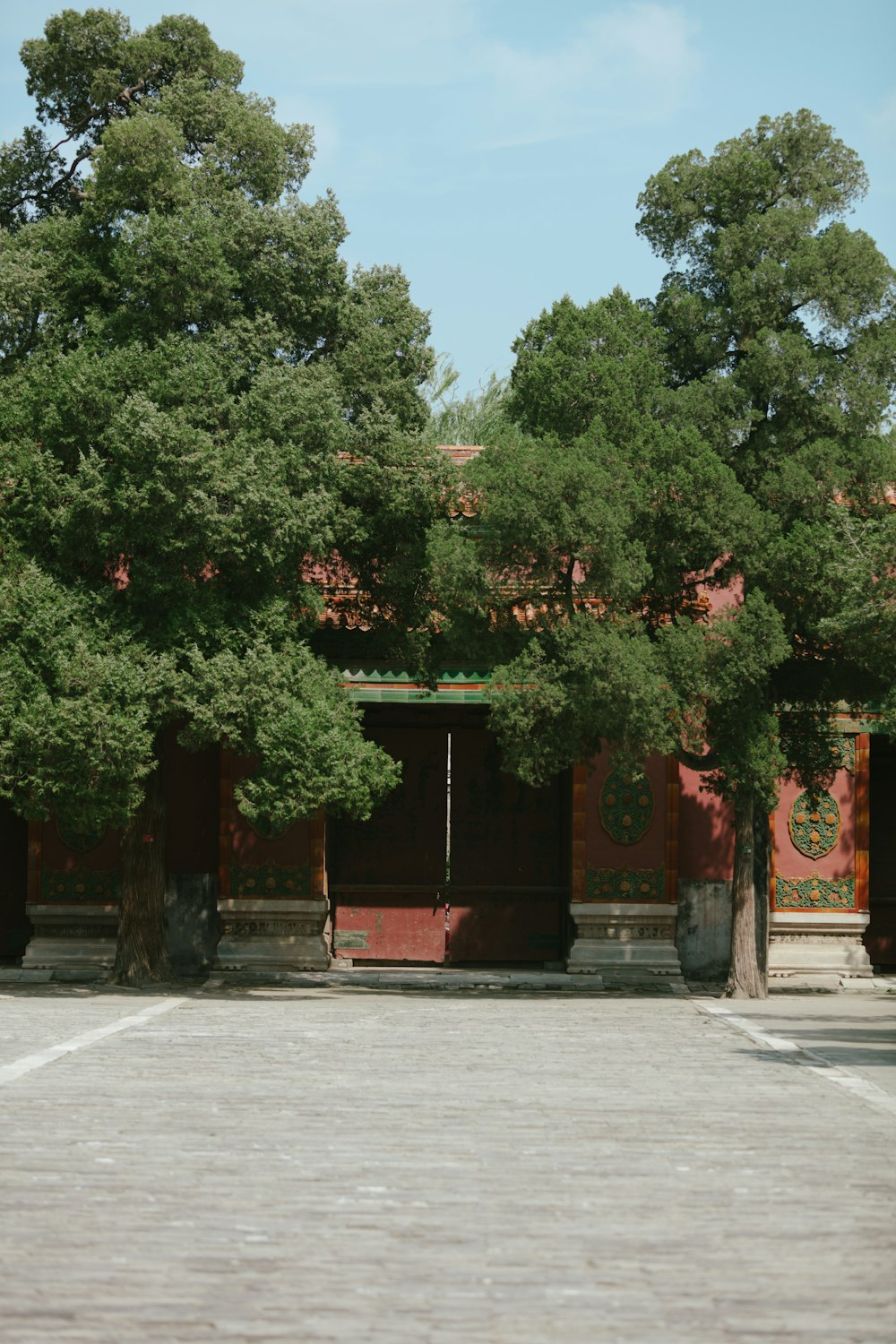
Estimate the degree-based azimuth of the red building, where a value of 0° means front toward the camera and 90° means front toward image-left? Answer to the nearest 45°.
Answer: approximately 0°
